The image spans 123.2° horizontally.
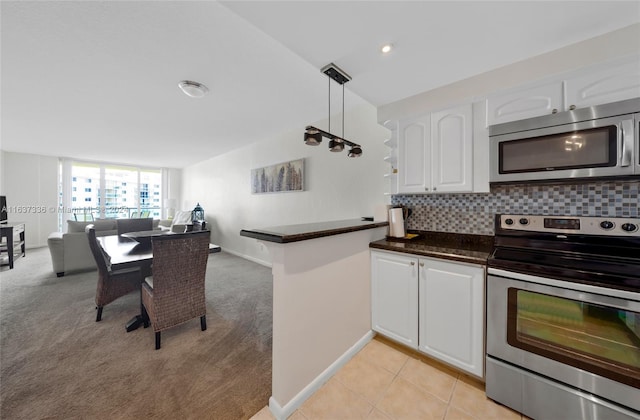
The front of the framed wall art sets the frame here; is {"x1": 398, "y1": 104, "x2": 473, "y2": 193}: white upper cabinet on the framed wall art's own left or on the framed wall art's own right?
on the framed wall art's own left

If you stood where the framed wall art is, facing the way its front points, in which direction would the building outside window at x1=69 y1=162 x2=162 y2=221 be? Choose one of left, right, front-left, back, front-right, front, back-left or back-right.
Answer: right

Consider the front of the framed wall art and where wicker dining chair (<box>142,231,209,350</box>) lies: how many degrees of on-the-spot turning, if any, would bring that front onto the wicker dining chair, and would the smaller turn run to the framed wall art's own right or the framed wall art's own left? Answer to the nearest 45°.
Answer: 0° — it already faces it

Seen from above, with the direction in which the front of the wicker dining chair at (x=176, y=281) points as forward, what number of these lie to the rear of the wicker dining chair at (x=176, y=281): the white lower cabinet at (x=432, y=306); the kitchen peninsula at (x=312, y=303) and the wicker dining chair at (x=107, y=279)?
2

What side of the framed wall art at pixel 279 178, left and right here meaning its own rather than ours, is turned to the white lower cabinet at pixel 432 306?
left

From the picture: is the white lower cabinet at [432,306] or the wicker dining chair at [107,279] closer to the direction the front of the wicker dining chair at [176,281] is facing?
the wicker dining chair

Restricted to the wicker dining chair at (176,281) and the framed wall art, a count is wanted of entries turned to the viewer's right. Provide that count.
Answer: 0

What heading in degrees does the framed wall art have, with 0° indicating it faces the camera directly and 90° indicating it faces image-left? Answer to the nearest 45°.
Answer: approximately 45°

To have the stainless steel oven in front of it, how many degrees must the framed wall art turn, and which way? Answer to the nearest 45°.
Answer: approximately 90° to its left

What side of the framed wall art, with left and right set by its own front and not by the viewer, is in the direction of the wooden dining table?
front

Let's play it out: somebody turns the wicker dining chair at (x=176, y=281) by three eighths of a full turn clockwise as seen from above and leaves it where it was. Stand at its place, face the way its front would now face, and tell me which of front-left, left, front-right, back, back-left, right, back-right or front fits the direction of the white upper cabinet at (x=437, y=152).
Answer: front-right

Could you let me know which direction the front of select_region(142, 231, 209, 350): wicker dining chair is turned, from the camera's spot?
facing away from the viewer and to the left of the viewer
